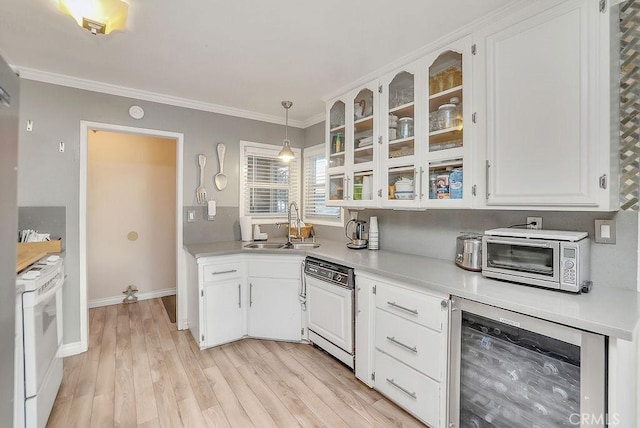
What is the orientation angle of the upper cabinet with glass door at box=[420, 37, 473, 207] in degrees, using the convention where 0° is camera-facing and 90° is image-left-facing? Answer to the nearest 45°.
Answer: approximately 45°

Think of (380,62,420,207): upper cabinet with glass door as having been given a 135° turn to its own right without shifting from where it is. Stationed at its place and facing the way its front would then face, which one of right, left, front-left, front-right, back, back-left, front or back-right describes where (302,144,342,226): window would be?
front-left

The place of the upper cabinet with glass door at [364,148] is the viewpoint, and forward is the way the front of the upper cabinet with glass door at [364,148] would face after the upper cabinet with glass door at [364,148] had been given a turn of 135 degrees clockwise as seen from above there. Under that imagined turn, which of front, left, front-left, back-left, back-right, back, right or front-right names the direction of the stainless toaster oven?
back-right

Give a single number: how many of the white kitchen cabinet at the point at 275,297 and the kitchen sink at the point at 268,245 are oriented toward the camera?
2

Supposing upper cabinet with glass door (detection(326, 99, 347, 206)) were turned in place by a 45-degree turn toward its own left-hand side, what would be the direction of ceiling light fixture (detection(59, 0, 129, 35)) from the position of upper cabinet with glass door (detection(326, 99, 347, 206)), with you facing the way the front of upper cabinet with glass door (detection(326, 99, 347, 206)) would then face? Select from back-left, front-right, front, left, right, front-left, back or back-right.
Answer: front-right

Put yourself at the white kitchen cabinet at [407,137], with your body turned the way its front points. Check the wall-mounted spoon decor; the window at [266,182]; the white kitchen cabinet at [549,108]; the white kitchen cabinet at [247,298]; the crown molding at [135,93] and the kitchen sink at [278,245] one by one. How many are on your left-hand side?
1

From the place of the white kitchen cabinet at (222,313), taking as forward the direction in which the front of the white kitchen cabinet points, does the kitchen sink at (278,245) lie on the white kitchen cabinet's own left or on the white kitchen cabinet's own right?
on the white kitchen cabinet's own left

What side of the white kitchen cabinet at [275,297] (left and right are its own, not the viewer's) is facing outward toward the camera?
front

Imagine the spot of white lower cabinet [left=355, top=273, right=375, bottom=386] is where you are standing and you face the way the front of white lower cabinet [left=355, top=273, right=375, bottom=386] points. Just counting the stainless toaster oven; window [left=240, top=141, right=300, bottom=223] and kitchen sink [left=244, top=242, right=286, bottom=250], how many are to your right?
2

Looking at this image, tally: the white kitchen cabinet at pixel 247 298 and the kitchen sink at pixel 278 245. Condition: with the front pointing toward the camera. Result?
2
